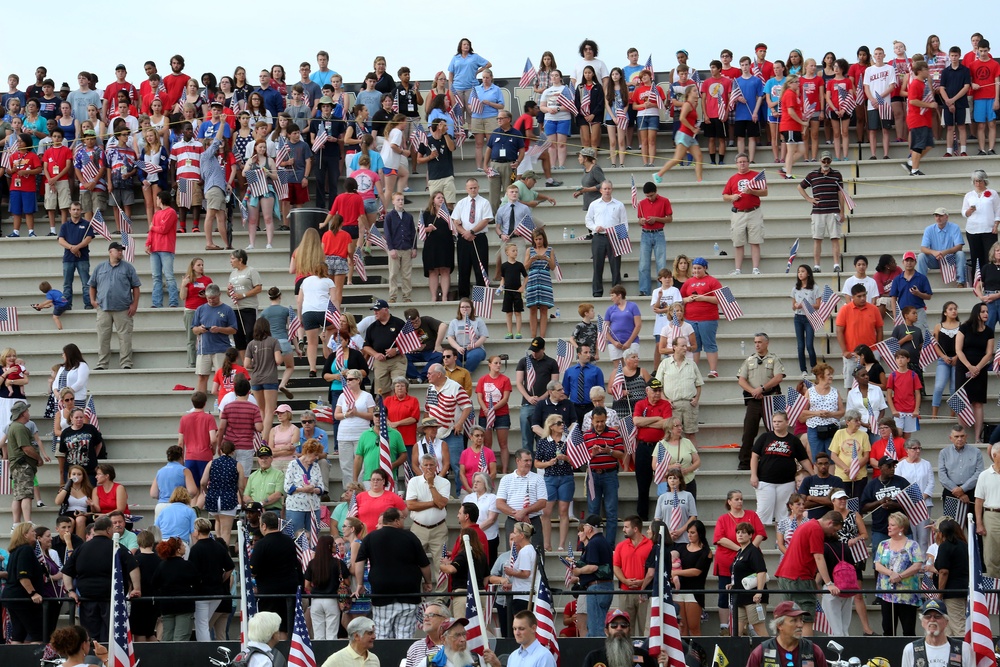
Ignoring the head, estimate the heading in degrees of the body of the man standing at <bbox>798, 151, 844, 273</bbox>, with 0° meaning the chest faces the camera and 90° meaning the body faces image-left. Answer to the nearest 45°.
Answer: approximately 0°

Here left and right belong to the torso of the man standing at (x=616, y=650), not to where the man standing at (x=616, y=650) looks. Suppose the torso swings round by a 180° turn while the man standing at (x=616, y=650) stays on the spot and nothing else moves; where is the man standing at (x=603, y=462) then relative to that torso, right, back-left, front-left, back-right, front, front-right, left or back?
front

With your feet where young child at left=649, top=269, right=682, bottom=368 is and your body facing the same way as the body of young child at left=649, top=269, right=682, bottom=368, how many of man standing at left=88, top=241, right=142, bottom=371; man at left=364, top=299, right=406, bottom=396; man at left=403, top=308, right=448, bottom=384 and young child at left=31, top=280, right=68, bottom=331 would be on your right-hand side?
4

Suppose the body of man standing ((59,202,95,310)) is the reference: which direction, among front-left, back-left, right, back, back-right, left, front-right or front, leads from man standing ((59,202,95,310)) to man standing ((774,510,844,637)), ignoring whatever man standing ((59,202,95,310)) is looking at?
front-left

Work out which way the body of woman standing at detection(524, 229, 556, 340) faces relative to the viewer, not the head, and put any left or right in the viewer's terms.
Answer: facing the viewer

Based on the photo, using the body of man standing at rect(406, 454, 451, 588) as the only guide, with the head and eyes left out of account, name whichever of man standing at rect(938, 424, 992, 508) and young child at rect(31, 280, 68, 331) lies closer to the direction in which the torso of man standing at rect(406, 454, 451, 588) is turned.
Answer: the man standing

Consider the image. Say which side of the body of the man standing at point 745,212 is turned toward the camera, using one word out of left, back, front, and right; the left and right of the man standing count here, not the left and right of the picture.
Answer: front

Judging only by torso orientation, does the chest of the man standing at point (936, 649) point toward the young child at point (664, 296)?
no

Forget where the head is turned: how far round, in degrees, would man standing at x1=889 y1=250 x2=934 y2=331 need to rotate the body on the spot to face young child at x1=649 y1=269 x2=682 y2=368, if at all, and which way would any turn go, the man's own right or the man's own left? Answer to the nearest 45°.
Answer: approximately 90° to the man's own right

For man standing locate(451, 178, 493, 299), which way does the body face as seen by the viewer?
toward the camera

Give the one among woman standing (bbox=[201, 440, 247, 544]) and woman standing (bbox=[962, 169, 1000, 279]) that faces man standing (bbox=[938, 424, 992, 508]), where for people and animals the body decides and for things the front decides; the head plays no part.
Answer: woman standing (bbox=[962, 169, 1000, 279])

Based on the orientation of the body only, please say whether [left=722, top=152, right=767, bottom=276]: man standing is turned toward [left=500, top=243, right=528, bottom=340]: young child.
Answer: no

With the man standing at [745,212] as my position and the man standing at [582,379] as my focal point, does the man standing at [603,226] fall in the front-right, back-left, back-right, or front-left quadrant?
front-right

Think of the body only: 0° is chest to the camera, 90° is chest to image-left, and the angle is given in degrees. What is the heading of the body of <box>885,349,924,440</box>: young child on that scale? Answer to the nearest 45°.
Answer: approximately 0°

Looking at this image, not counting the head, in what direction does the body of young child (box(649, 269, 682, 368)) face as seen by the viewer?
toward the camera

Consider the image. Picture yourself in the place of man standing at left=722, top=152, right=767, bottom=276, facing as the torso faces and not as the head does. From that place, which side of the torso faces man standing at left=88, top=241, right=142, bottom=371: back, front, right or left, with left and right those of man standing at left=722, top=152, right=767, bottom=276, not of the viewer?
right

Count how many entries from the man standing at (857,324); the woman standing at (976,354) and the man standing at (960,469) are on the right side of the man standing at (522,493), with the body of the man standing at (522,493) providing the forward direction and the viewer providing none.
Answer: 0
